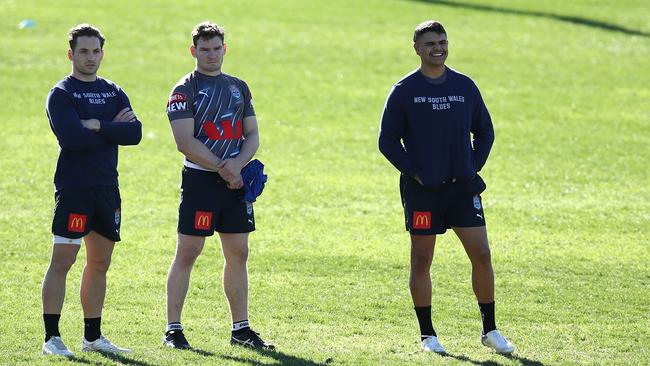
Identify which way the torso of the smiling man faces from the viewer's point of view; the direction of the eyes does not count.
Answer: toward the camera
